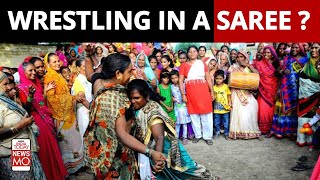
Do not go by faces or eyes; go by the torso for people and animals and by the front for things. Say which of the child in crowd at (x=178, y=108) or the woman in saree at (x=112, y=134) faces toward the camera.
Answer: the child in crowd

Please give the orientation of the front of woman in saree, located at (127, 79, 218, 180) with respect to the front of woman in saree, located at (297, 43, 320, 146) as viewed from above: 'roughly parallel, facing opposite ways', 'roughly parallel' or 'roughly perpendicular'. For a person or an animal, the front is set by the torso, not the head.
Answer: roughly parallel

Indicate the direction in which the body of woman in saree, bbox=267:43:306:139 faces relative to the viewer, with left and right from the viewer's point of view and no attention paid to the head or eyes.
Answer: facing the viewer and to the left of the viewer

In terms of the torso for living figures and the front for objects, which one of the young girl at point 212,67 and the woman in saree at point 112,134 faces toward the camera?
the young girl

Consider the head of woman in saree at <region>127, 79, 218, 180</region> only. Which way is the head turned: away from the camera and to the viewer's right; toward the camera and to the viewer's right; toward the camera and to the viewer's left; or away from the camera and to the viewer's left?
toward the camera and to the viewer's left

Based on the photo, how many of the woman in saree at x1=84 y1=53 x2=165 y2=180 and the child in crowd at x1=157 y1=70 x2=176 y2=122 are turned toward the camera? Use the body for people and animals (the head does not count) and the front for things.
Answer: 1

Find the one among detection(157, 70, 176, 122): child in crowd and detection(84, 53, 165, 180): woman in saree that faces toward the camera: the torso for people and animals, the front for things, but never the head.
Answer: the child in crowd

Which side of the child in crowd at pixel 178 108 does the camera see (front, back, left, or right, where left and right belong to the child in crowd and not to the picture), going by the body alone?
front

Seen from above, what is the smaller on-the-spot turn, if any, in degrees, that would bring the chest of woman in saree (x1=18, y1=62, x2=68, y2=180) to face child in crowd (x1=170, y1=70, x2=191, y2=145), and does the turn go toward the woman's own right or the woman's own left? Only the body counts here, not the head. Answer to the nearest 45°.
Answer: approximately 45° to the woman's own left

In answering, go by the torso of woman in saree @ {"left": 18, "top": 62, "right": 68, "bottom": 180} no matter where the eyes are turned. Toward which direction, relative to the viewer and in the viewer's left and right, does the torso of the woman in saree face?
facing the viewer and to the right of the viewer

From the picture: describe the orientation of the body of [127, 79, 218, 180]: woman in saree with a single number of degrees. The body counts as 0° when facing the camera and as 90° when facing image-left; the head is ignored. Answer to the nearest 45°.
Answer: approximately 45°

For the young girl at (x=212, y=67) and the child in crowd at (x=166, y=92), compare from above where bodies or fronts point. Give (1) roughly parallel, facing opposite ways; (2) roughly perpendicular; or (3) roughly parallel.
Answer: roughly parallel

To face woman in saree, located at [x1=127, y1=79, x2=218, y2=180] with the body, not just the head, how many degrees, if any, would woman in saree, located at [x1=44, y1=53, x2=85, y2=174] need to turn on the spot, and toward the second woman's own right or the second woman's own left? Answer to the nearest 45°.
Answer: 0° — they already face them

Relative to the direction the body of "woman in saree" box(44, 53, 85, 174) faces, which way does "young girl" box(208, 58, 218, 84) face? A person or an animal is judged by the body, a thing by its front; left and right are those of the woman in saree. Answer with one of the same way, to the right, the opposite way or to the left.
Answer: to the right

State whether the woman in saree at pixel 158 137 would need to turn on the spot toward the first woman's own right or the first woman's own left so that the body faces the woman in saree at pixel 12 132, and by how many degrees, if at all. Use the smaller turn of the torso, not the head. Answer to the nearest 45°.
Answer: approximately 45° to the first woman's own right

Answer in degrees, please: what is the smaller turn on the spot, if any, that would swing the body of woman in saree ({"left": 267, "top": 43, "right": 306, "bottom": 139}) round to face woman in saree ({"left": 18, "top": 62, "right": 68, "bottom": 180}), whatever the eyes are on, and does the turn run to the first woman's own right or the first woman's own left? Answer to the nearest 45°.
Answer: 0° — they already face them

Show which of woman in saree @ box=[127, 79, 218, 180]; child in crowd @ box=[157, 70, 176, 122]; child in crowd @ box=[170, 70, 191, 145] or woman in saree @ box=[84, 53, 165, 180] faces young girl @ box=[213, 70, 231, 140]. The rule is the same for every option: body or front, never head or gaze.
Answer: woman in saree @ box=[84, 53, 165, 180]

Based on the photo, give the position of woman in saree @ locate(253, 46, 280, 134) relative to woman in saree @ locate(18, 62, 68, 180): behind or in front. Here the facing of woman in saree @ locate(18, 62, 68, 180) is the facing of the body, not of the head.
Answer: in front

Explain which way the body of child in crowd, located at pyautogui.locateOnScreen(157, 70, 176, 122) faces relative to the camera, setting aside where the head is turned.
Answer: toward the camera
